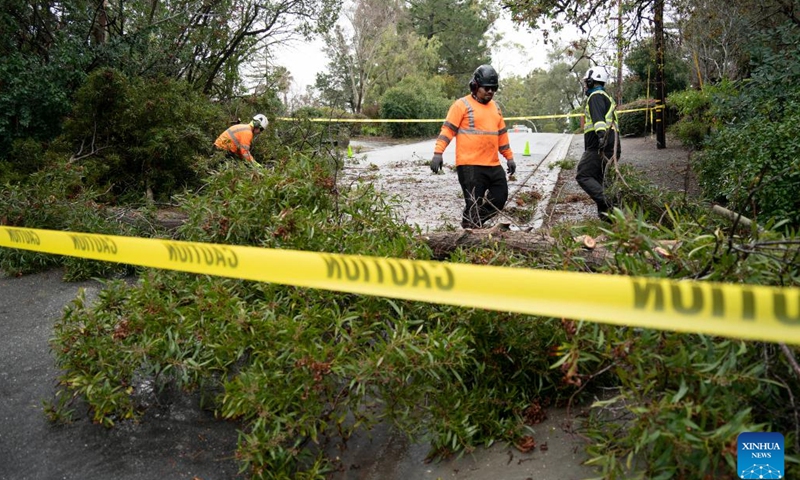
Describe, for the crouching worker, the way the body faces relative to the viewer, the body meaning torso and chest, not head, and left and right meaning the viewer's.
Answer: facing to the right of the viewer

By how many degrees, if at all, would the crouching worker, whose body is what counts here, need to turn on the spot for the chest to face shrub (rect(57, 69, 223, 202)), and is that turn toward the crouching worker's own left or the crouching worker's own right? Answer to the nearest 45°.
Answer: approximately 180°

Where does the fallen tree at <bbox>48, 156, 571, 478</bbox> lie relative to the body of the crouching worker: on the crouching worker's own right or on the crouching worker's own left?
on the crouching worker's own right

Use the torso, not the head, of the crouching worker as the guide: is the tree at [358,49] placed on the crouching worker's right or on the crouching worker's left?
on the crouching worker's left

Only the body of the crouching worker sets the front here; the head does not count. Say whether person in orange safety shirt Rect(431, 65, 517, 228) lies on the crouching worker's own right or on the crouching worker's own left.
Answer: on the crouching worker's own right

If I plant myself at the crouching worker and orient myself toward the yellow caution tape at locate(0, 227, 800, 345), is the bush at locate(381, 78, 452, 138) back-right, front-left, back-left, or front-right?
back-left

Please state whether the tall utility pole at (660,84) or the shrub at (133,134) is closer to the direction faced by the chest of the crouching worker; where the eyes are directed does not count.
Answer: the tall utility pole

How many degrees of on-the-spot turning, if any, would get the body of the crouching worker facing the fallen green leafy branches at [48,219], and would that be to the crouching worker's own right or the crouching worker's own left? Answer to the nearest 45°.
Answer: approximately 135° to the crouching worker's own right

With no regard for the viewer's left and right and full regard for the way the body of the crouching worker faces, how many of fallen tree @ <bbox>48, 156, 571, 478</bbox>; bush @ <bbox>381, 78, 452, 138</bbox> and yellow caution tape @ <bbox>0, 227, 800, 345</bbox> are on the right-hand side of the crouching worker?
2
